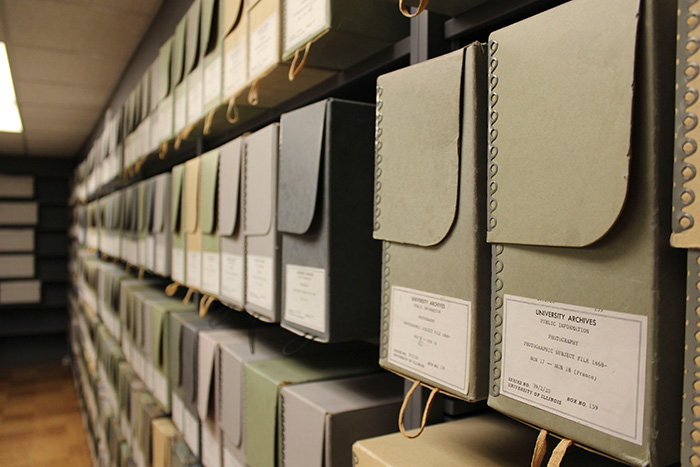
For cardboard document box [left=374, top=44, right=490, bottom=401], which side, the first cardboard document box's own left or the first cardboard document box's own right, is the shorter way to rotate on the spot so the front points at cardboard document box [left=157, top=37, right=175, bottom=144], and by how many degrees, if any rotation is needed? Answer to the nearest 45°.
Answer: approximately 90° to the first cardboard document box's own right

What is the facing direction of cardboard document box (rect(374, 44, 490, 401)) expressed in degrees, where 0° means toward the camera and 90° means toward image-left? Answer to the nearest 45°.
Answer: approximately 45°

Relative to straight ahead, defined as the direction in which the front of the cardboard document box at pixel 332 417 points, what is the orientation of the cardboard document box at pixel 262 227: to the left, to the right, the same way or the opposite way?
the same way

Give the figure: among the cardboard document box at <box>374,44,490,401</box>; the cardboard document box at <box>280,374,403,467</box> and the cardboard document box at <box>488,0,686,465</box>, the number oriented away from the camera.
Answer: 0

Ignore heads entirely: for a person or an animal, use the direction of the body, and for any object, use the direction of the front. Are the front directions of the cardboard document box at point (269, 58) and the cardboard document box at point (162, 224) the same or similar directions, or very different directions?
same or similar directions

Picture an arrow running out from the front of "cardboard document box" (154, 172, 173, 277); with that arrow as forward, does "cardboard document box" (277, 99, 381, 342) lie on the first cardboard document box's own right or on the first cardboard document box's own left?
on the first cardboard document box's own left

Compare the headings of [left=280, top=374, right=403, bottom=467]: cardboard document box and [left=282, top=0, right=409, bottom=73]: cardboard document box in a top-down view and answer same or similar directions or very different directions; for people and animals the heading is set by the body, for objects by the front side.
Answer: same or similar directions

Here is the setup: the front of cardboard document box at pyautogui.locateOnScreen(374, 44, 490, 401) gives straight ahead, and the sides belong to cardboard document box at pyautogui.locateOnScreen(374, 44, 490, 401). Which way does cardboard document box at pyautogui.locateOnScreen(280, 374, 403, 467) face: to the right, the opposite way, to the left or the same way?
the same way

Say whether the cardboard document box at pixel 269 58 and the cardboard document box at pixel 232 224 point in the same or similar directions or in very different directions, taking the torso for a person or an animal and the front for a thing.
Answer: same or similar directions

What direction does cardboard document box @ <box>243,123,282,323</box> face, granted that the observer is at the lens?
facing the viewer and to the left of the viewer

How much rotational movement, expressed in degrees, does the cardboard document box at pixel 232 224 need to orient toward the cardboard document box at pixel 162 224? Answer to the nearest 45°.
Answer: approximately 135° to its right

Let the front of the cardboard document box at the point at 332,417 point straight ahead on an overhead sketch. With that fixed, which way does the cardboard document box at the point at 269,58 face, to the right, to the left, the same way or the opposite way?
the same way

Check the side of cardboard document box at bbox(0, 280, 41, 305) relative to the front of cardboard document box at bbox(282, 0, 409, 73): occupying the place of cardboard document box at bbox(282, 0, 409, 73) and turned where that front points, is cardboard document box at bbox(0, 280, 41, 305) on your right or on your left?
on your right
